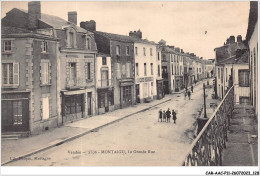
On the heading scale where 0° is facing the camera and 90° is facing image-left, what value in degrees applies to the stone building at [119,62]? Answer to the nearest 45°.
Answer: approximately 315°
